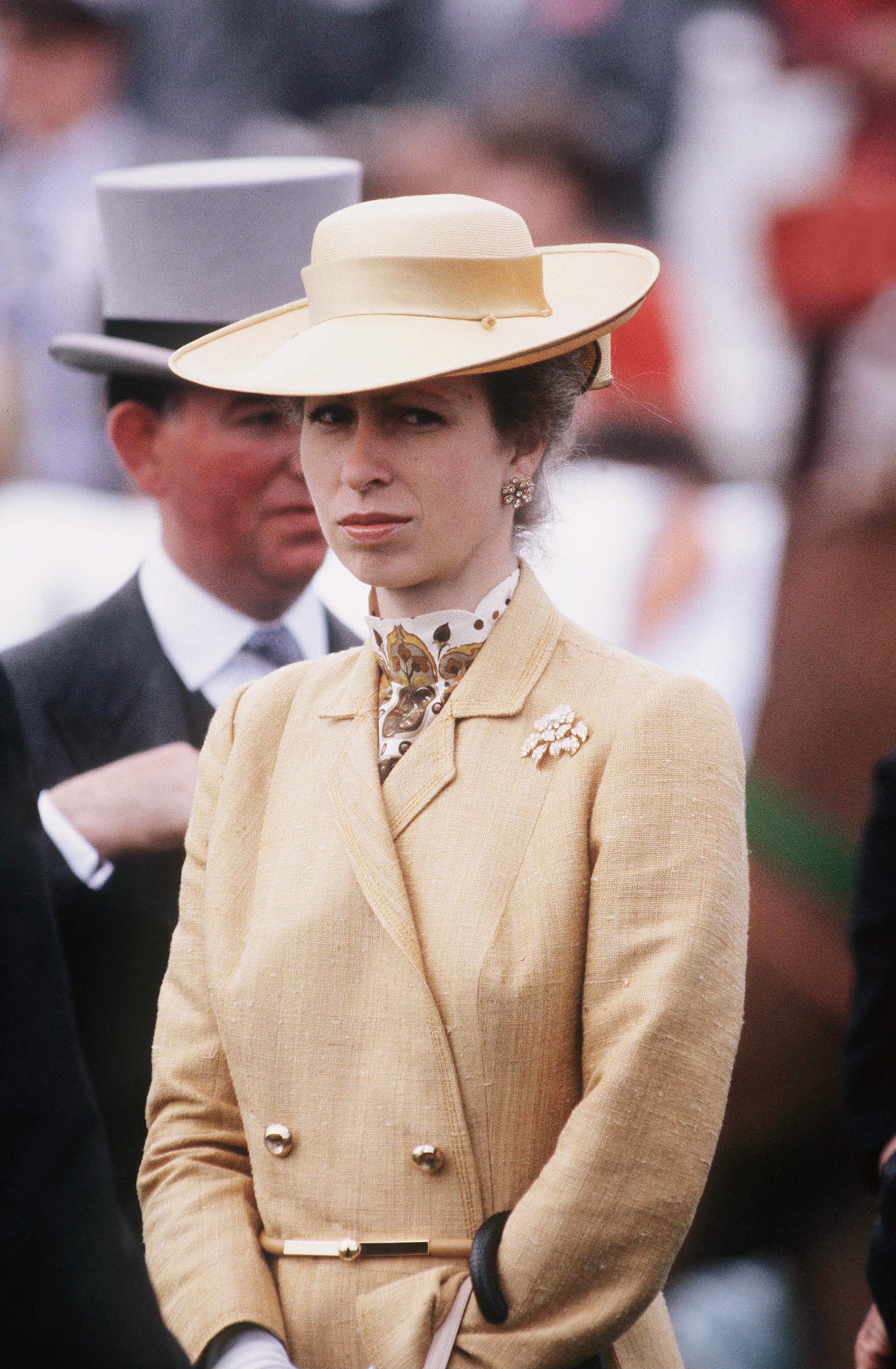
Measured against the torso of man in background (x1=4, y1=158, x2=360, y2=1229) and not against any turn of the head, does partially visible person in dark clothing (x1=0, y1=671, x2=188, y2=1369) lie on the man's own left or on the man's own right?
on the man's own right

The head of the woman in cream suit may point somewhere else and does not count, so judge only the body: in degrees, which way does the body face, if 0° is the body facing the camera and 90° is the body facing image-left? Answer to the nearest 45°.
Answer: approximately 45°

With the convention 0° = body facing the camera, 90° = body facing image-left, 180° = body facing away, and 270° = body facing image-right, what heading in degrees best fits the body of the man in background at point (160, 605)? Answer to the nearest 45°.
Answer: approximately 315°
